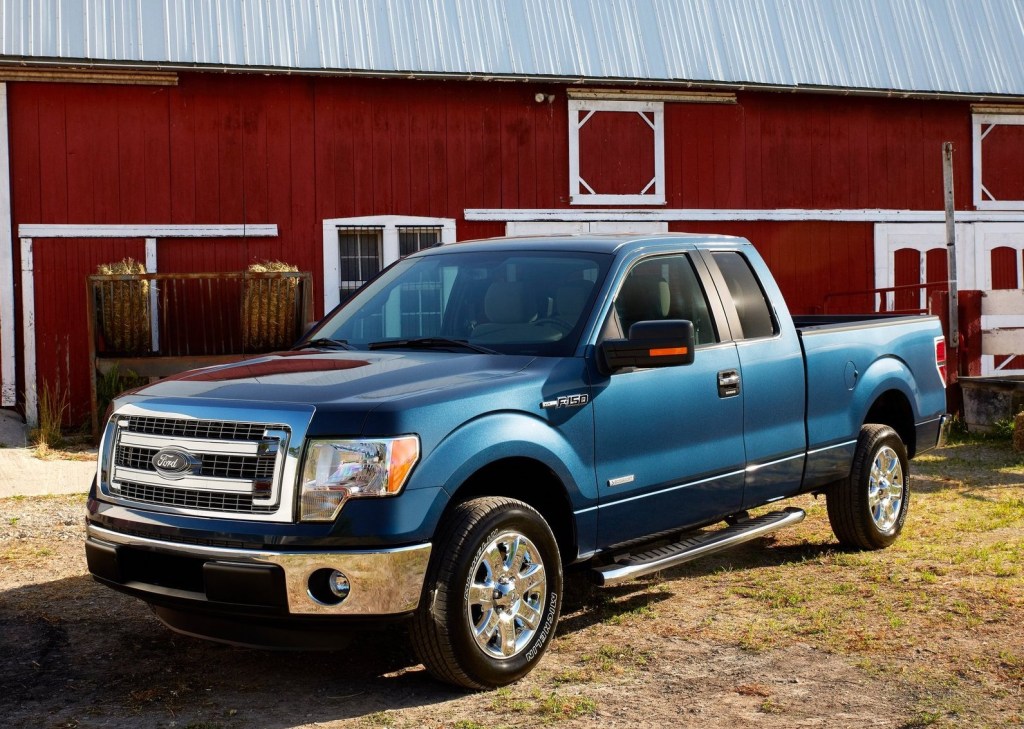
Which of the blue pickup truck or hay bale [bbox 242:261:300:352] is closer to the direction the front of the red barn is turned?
the blue pickup truck

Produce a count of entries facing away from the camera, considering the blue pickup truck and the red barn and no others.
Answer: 0

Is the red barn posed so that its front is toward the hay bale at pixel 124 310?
no

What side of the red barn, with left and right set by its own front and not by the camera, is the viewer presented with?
front

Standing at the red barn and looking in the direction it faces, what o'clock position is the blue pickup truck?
The blue pickup truck is roughly at 12 o'clock from the red barn.

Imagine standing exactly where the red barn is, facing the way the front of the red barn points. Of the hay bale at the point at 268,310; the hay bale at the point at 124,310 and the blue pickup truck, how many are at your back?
0

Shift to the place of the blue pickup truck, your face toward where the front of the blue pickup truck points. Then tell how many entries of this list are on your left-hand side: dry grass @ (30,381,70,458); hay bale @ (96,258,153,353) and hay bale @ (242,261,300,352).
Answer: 0

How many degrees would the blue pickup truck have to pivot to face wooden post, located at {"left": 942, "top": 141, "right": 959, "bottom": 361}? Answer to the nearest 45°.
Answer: approximately 180°

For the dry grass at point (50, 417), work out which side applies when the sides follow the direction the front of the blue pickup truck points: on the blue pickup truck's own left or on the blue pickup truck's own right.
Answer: on the blue pickup truck's own right

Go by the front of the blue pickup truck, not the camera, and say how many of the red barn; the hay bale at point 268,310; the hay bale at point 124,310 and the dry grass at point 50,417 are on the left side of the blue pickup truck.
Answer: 0

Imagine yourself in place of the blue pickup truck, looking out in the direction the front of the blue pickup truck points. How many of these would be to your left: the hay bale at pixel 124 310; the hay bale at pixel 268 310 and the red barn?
0

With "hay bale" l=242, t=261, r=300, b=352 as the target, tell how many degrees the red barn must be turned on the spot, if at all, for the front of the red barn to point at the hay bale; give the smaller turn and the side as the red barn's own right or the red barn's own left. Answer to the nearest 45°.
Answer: approximately 45° to the red barn's own right

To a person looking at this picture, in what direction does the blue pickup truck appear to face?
facing the viewer and to the left of the viewer

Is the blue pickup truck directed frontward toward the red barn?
no
